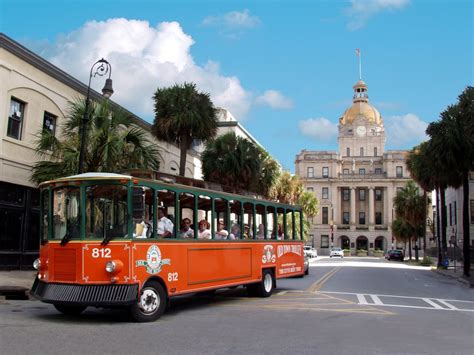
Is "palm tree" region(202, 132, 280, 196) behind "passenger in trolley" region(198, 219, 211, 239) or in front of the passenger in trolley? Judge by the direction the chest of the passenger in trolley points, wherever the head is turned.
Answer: behind

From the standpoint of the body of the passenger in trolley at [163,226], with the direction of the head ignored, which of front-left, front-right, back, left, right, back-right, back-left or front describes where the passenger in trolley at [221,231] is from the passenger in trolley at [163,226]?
back

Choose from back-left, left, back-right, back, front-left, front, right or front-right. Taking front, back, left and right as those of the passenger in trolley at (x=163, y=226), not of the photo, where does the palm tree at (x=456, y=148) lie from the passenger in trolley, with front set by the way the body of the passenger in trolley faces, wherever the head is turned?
back

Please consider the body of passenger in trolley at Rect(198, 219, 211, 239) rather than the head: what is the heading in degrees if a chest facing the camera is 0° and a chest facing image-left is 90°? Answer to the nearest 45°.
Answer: approximately 45°

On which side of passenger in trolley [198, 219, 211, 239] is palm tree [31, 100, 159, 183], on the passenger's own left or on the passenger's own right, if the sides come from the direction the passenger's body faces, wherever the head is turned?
on the passenger's own right

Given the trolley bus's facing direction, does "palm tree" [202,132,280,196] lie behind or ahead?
behind

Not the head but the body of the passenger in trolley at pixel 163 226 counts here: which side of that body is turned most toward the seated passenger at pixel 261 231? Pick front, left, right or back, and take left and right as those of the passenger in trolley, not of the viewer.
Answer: back

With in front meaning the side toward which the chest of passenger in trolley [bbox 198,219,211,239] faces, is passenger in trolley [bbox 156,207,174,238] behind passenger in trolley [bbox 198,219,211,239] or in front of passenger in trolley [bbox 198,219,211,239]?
in front

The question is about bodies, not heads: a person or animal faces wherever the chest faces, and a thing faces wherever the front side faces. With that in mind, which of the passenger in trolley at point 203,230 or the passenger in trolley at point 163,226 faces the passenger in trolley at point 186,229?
the passenger in trolley at point 203,230

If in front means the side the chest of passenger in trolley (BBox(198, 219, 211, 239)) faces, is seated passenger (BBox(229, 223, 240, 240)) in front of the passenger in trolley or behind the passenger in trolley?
behind

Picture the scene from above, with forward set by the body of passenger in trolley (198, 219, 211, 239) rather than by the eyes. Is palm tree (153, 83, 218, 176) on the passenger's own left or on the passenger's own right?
on the passenger's own right

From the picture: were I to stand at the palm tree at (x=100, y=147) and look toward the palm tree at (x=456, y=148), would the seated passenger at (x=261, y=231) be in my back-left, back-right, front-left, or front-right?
front-right

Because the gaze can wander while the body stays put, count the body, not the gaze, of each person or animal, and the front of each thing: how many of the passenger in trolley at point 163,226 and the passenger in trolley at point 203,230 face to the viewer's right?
0
